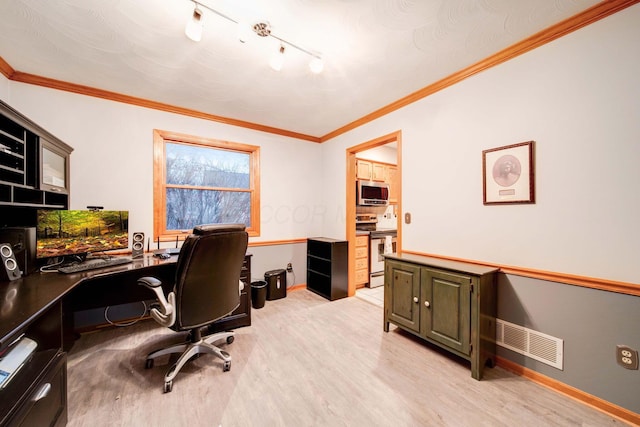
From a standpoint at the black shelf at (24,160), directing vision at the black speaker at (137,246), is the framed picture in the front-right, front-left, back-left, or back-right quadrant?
front-right

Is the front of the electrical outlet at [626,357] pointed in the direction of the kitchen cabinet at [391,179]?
no

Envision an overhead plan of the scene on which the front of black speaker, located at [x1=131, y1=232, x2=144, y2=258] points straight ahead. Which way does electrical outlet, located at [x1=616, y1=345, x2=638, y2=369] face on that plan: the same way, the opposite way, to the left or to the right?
to the right

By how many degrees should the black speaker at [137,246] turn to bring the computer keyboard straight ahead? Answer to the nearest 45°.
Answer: approximately 45° to its right

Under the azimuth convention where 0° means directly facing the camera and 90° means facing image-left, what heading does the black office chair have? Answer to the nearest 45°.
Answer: approximately 135°

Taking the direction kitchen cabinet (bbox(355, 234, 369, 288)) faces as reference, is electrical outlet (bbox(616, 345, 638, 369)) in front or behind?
in front

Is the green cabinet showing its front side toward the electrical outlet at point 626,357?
no

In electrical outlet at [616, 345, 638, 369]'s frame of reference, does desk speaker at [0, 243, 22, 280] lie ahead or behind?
ahead

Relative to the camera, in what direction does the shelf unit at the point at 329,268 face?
facing the viewer and to the left of the viewer

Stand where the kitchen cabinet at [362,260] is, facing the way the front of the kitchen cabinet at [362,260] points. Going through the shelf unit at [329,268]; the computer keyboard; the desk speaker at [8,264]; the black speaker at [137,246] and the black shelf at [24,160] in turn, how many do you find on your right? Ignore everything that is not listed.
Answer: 5

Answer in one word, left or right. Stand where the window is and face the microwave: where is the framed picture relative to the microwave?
right

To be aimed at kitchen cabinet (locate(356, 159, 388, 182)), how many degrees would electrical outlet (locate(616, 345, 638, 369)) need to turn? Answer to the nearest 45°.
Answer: approximately 90° to its right

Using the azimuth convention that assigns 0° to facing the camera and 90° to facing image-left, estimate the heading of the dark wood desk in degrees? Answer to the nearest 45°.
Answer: approximately 315°

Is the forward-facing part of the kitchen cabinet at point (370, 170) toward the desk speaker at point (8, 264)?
no
